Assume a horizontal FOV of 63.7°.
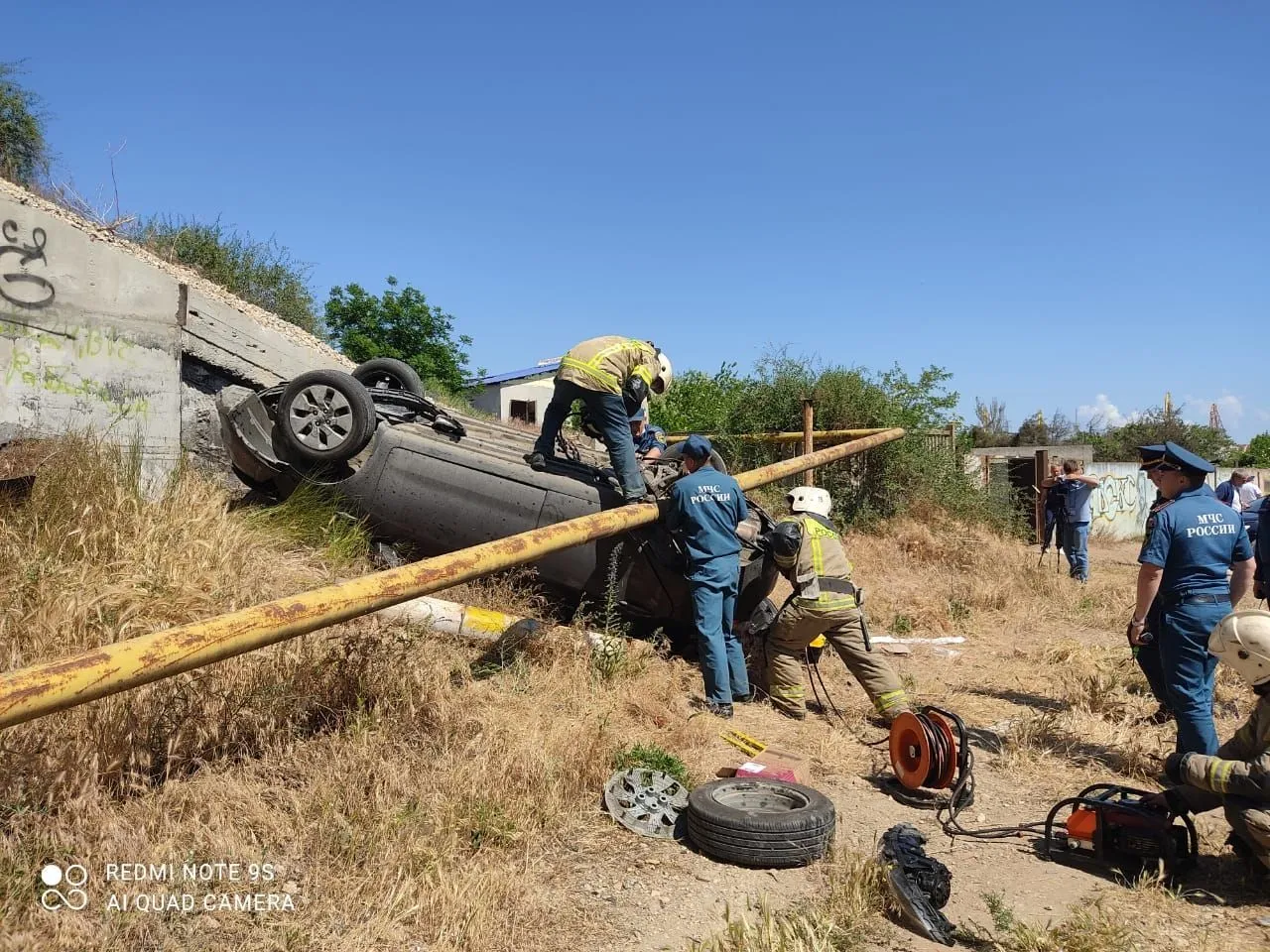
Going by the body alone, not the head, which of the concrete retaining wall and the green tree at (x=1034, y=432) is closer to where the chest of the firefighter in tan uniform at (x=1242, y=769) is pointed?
the concrete retaining wall

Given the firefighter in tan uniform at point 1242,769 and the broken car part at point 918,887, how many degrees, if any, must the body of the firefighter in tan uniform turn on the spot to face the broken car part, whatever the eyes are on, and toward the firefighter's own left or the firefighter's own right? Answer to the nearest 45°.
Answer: approximately 45° to the firefighter's own left

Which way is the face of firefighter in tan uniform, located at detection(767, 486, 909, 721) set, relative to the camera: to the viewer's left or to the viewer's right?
to the viewer's left

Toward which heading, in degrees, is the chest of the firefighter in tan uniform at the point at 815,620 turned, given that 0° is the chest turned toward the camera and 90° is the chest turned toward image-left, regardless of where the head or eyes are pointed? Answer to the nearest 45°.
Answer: approximately 135°

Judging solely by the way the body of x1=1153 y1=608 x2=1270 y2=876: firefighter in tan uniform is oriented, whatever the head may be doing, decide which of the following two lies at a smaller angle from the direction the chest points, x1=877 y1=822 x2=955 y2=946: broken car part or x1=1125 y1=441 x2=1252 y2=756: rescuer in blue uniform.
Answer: the broken car part

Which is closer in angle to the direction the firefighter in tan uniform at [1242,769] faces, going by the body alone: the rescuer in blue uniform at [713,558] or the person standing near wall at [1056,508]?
the rescuer in blue uniform

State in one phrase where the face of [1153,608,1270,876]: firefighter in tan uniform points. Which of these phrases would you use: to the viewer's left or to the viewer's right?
to the viewer's left

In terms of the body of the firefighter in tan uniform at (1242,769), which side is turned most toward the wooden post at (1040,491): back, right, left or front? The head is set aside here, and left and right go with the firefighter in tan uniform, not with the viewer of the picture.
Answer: right

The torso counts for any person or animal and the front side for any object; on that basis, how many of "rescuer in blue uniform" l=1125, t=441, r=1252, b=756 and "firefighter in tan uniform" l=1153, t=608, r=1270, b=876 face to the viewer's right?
0

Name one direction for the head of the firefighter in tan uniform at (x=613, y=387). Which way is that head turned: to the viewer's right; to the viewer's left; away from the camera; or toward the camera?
to the viewer's right

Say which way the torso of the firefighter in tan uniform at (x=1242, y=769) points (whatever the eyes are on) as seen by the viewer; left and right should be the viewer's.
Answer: facing to the left of the viewer

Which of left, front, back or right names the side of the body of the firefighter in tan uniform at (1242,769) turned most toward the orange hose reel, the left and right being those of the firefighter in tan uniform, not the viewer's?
front
